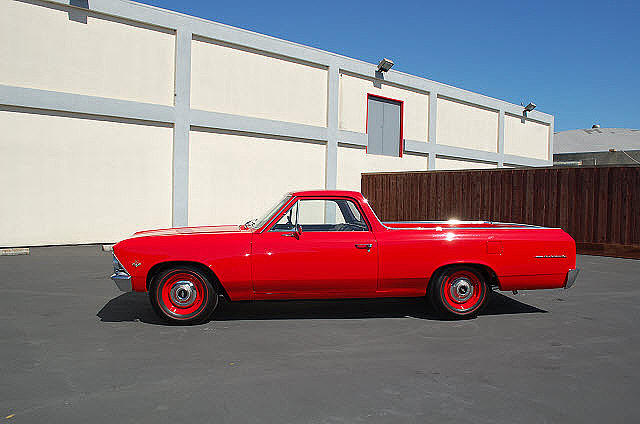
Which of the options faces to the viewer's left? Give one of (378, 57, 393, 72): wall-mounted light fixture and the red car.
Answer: the red car

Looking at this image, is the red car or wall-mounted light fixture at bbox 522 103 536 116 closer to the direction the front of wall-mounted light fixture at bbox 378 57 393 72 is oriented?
the red car

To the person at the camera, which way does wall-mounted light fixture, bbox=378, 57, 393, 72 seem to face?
facing the viewer and to the right of the viewer

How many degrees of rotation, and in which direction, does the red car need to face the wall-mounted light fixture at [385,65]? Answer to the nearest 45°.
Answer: approximately 90° to its right

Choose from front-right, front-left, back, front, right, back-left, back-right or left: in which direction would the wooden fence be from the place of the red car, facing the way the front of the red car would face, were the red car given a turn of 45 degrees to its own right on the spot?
right

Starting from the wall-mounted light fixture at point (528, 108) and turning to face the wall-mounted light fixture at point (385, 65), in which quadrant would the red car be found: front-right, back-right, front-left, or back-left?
front-left

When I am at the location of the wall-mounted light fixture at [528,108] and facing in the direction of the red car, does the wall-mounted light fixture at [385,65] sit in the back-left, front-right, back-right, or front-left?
front-right

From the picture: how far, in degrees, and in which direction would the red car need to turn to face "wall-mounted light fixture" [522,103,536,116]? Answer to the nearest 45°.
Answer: approximately 135° to its right

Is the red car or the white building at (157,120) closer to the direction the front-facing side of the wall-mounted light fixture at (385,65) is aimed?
the red car

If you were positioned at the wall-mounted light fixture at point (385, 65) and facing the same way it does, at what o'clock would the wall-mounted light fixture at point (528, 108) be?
the wall-mounted light fixture at point (528, 108) is roughly at 9 o'clock from the wall-mounted light fixture at point (385, 65).

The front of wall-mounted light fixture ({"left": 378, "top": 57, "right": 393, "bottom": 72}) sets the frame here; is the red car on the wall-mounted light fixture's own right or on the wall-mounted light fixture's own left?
on the wall-mounted light fixture's own right

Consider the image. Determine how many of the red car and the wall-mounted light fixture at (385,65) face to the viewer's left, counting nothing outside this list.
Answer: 1

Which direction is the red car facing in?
to the viewer's left

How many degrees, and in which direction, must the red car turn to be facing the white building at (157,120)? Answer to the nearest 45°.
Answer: approximately 45° to its right
